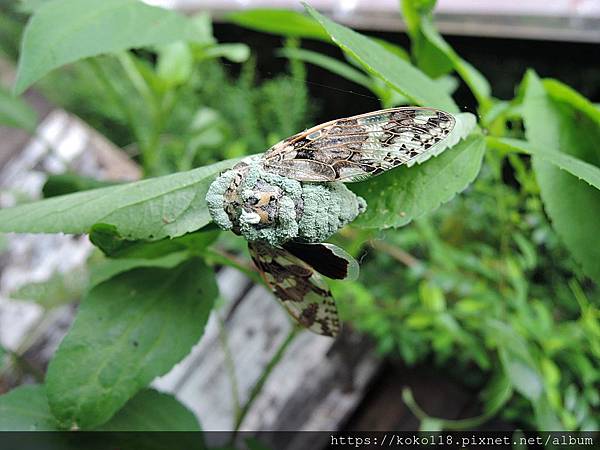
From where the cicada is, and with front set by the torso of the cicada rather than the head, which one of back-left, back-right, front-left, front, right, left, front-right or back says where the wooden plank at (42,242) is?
front-right

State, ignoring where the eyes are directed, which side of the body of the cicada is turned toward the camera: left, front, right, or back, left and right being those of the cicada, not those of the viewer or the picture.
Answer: left
